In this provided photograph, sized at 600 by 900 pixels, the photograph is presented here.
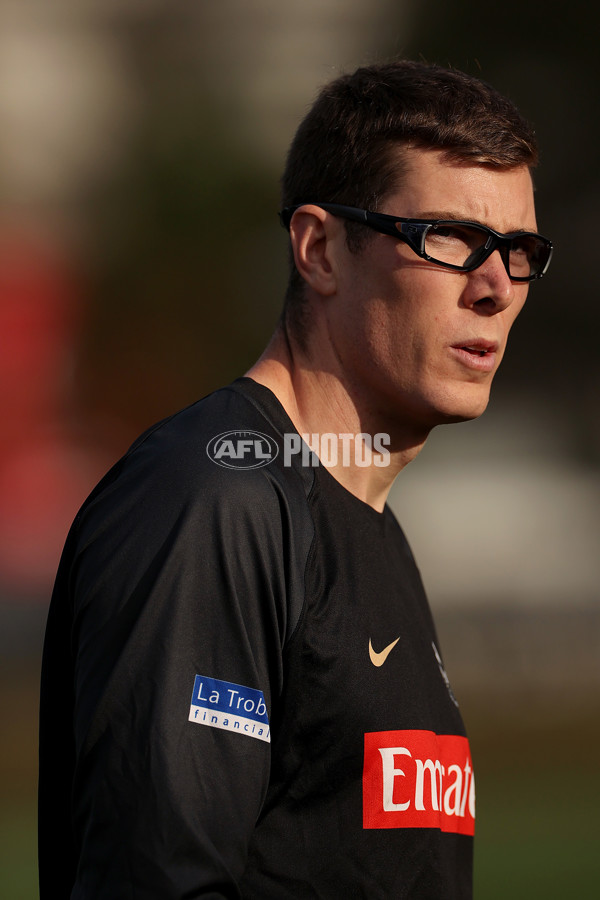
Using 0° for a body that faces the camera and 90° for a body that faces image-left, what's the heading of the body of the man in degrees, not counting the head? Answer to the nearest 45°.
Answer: approximately 315°
